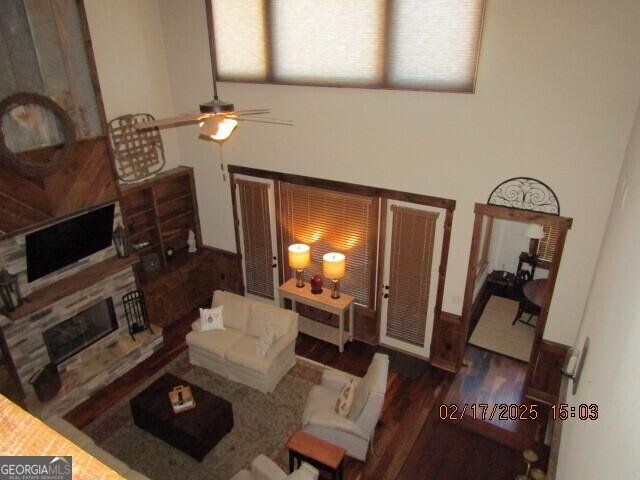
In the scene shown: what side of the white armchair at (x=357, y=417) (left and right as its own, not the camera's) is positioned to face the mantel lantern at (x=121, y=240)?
front

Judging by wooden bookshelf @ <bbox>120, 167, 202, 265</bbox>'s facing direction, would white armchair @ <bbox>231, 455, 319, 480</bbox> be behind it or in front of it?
in front

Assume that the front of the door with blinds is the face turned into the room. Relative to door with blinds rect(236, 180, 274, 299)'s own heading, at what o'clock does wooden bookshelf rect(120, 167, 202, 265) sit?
The wooden bookshelf is roughly at 2 o'clock from the door with blinds.

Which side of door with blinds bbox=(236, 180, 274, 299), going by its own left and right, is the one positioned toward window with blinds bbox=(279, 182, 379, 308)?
left

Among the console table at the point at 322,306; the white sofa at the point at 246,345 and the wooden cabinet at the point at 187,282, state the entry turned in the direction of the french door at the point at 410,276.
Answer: the wooden cabinet

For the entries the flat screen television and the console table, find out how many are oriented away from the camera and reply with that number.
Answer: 0

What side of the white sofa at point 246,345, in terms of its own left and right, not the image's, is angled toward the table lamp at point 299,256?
back

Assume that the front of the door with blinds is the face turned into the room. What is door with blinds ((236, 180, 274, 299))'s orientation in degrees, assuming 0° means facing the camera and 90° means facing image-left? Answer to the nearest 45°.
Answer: approximately 45°

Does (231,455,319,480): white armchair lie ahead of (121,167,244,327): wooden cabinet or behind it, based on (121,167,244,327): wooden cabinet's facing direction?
ahead
